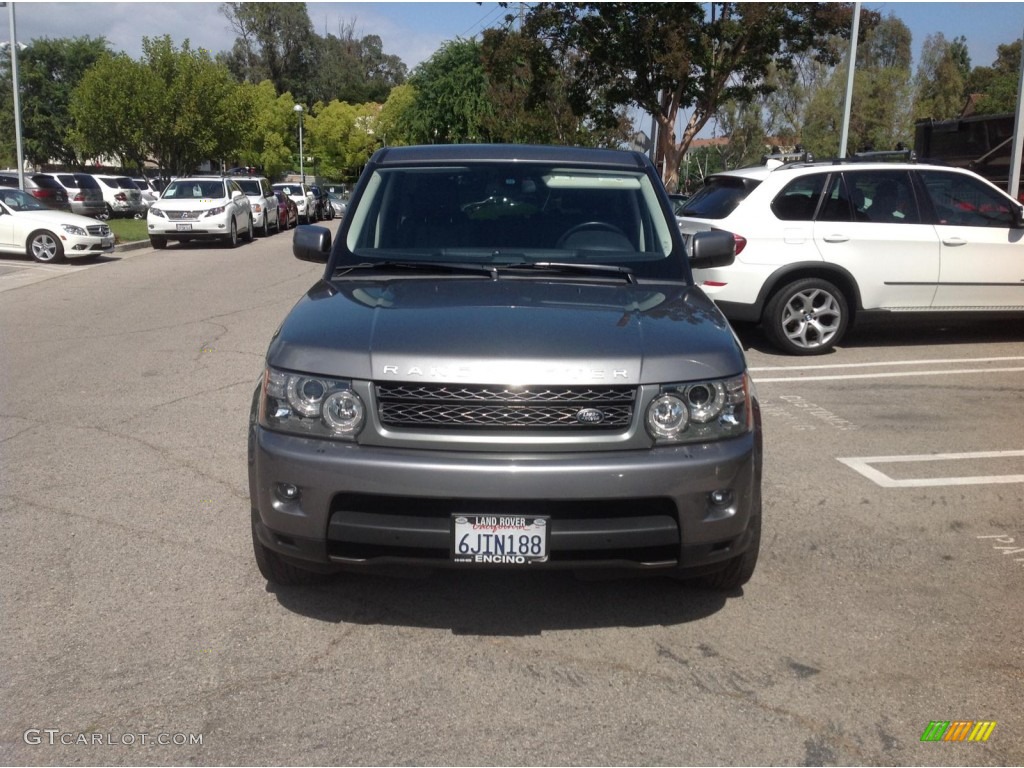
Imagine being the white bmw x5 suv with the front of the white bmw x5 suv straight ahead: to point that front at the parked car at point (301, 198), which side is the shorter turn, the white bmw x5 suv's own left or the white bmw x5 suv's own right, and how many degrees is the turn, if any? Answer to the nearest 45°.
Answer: approximately 135° to the white bmw x5 suv's own left

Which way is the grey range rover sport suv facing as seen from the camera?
toward the camera

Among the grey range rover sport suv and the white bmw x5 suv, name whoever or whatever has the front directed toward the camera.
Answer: the grey range rover sport suv

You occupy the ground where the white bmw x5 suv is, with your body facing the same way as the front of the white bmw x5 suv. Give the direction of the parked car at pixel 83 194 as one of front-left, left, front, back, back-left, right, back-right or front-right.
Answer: back-left

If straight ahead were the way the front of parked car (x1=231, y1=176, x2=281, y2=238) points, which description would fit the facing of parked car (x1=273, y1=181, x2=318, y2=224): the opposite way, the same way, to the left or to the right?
the same way

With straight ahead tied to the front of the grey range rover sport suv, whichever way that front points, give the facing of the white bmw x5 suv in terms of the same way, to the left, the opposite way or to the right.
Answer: to the left

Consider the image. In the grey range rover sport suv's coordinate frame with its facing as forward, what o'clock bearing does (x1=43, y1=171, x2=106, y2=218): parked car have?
The parked car is roughly at 5 o'clock from the grey range rover sport suv.

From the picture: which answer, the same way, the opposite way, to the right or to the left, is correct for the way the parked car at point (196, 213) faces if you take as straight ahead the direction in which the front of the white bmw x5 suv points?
to the right

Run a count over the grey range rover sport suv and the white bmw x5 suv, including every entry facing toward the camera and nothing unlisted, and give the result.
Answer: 1

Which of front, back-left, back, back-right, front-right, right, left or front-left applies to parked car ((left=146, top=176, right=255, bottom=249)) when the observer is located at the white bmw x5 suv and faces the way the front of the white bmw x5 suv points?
back-left

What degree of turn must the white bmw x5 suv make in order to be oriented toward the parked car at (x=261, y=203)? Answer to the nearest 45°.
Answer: approximately 135° to its left

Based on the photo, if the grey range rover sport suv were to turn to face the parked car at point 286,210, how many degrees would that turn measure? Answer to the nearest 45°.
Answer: approximately 180°

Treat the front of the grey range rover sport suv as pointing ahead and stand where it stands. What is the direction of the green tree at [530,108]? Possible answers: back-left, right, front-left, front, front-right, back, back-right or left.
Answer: back

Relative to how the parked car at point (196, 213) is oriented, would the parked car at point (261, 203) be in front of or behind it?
behind

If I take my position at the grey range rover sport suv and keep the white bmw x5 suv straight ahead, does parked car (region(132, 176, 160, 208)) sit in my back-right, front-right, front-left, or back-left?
front-left

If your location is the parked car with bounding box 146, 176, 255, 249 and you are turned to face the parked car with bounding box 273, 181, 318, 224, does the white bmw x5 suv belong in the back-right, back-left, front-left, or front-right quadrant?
back-right

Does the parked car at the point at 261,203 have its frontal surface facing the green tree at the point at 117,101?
no

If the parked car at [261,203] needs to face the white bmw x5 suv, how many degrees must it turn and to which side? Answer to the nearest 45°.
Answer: approximately 45° to its left
